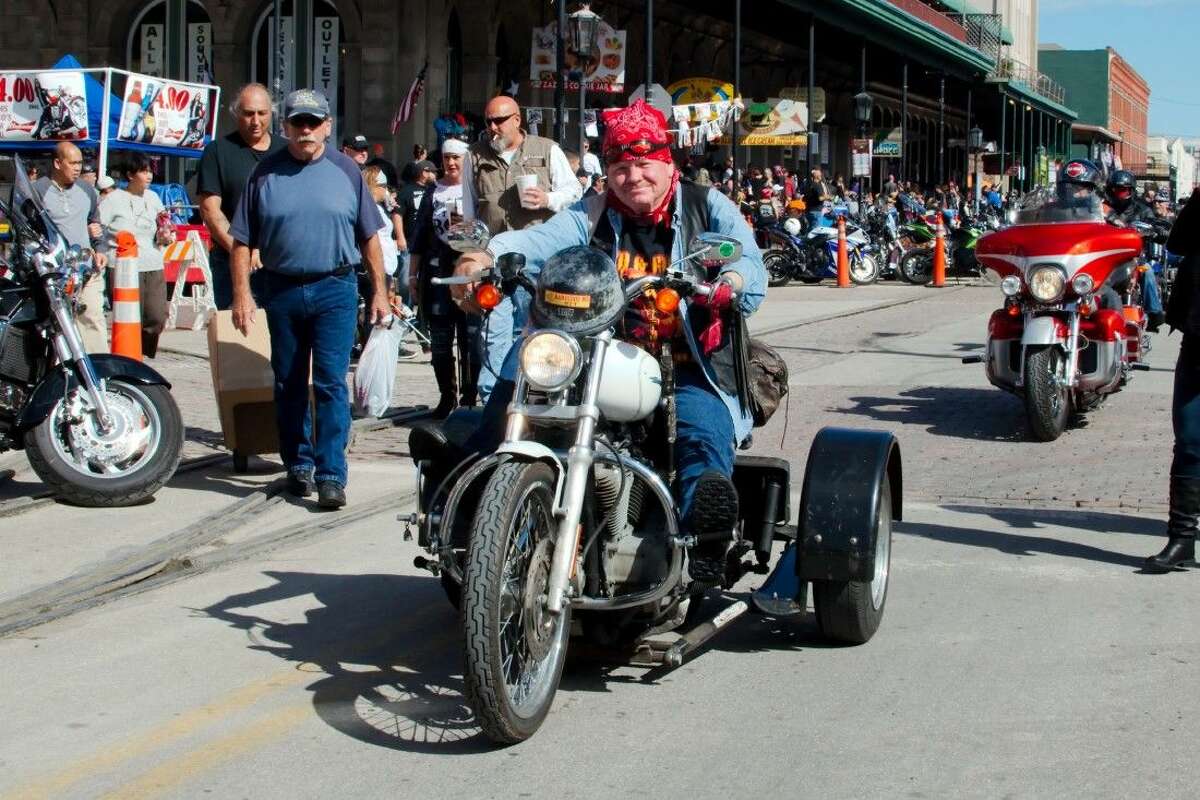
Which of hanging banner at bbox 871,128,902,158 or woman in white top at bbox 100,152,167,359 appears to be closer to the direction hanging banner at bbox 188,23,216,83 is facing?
the woman in white top

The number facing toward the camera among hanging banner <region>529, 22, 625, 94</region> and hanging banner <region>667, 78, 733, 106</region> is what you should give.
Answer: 2

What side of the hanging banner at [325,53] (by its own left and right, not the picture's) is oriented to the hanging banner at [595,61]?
left

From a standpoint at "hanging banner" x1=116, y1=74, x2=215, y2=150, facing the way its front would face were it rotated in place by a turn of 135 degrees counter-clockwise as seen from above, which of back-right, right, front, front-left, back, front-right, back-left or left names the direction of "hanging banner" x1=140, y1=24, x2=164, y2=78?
front-left

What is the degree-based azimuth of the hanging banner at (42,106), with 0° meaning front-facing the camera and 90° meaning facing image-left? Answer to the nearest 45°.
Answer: approximately 0°

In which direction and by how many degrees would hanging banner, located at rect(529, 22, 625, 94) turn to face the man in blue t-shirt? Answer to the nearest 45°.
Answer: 0° — it already faces them

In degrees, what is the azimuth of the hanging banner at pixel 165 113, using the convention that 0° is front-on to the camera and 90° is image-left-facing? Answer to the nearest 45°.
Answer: approximately 0°

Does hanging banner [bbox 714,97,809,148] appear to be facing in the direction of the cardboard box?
yes

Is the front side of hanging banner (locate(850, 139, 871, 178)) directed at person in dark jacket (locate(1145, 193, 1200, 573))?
yes

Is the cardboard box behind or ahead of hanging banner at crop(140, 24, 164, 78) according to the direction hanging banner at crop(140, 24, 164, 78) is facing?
ahead

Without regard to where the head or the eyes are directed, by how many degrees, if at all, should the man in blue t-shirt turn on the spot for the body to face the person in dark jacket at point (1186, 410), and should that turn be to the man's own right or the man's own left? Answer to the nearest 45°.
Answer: approximately 45° to the man's own left
